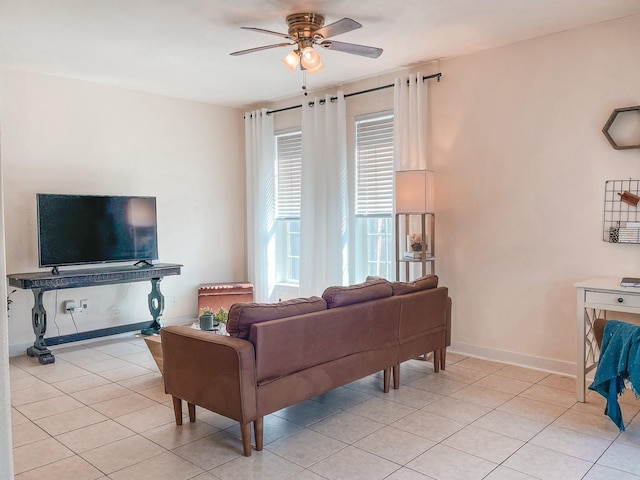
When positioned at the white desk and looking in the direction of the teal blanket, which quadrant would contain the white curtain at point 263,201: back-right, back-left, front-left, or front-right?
back-right

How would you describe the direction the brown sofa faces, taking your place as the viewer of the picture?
facing away from the viewer and to the left of the viewer

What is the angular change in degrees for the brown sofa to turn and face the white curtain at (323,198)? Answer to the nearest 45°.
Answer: approximately 45° to its right

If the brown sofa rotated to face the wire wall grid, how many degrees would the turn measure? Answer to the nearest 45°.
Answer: approximately 135° to its right

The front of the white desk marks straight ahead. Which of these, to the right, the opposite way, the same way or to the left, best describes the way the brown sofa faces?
to the right

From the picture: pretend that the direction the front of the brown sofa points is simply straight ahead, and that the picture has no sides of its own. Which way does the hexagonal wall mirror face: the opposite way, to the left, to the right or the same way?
to the left
